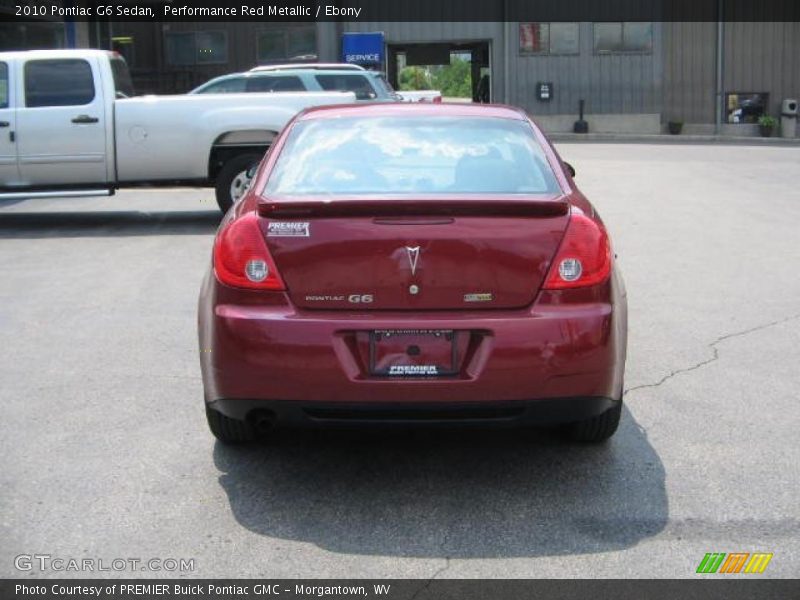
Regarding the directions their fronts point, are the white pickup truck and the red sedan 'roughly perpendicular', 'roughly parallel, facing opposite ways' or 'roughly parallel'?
roughly perpendicular

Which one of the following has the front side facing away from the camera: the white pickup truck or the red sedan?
the red sedan

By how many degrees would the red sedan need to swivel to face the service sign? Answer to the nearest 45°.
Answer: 0° — it already faces it

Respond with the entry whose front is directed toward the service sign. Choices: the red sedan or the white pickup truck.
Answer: the red sedan

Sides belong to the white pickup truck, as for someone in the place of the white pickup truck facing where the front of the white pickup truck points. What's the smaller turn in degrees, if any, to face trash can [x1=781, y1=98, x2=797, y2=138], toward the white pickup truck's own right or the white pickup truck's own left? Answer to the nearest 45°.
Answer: approximately 135° to the white pickup truck's own right

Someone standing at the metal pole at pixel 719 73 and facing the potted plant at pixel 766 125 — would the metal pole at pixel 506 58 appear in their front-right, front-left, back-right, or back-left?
back-right

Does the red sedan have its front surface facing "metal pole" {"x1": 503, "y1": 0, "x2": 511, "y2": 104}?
yes

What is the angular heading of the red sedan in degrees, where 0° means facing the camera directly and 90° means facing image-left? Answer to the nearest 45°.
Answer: approximately 180°

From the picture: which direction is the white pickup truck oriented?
to the viewer's left

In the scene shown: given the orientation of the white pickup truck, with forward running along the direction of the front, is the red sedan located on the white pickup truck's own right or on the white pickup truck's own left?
on the white pickup truck's own left

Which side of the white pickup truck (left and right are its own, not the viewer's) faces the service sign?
right
